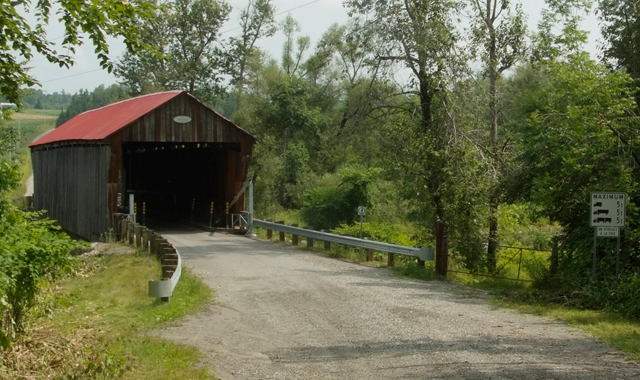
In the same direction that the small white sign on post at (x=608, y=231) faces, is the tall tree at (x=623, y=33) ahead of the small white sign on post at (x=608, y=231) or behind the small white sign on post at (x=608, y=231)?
behind

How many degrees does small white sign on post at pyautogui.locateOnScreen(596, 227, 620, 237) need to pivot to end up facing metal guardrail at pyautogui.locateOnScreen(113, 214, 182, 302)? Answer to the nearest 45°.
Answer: approximately 90° to its right

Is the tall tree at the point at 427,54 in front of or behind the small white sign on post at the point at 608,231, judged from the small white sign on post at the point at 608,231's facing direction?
behind

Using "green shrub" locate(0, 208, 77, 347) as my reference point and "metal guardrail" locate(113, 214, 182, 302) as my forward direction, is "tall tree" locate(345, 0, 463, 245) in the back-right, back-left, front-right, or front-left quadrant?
front-right

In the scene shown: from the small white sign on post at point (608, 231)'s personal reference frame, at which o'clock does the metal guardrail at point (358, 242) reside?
The metal guardrail is roughly at 4 o'clock from the small white sign on post.

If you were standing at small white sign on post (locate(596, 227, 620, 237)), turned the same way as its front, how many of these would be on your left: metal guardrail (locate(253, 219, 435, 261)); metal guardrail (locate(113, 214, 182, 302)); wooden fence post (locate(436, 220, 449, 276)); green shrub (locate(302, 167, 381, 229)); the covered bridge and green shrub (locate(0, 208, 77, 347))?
0

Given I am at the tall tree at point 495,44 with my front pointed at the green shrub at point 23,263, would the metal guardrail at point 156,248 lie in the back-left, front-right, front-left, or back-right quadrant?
front-right

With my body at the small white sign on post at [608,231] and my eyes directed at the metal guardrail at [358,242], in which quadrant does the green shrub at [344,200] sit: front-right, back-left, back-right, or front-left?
front-right

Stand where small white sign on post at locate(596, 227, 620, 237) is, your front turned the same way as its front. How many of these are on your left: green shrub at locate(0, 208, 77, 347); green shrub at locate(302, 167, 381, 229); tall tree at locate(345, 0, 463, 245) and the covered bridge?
0

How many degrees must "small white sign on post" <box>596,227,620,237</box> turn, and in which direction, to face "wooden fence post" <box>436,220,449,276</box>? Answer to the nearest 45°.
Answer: approximately 135° to its right

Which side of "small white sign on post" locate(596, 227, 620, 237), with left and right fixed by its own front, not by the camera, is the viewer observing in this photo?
front

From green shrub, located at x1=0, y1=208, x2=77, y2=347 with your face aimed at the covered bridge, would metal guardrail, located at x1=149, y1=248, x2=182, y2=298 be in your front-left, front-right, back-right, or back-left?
front-right

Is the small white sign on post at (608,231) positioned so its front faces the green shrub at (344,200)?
no

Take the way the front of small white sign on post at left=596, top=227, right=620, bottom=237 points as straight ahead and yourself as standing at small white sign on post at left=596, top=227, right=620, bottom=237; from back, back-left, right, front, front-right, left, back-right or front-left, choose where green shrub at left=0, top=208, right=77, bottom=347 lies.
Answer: front-right
